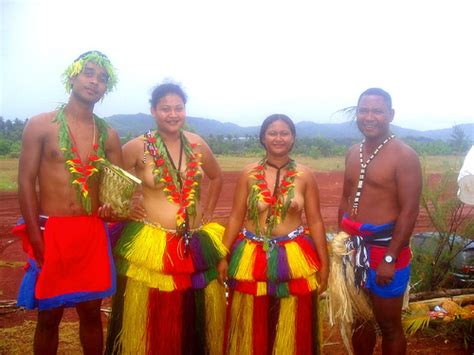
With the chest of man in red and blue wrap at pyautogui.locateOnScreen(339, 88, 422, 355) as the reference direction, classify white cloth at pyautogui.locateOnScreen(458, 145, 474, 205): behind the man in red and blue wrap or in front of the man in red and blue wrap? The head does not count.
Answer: behind

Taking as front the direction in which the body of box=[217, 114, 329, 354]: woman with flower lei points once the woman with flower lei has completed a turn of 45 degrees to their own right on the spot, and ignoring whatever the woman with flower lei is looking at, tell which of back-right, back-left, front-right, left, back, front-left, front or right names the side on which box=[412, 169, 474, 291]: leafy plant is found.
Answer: back

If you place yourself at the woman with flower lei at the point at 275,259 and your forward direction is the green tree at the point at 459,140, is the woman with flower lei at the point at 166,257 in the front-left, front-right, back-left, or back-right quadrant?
back-left

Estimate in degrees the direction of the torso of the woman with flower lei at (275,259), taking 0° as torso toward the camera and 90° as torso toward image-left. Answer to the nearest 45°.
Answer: approximately 0°

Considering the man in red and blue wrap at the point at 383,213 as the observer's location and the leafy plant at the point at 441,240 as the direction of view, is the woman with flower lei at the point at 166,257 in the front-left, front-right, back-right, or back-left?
back-left

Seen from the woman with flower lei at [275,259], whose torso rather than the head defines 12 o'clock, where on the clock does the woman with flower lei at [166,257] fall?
the woman with flower lei at [166,257] is roughly at 3 o'clock from the woman with flower lei at [275,259].

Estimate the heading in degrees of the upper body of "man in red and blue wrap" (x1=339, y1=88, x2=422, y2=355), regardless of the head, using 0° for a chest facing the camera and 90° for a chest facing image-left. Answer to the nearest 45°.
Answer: approximately 45°

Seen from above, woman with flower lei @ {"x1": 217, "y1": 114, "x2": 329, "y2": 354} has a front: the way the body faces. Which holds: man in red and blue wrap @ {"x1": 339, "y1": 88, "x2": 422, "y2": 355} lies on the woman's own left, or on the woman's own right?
on the woman's own left

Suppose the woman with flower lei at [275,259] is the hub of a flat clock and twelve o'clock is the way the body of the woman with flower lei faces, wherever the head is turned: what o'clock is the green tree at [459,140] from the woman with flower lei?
The green tree is roughly at 7 o'clock from the woman with flower lei.
